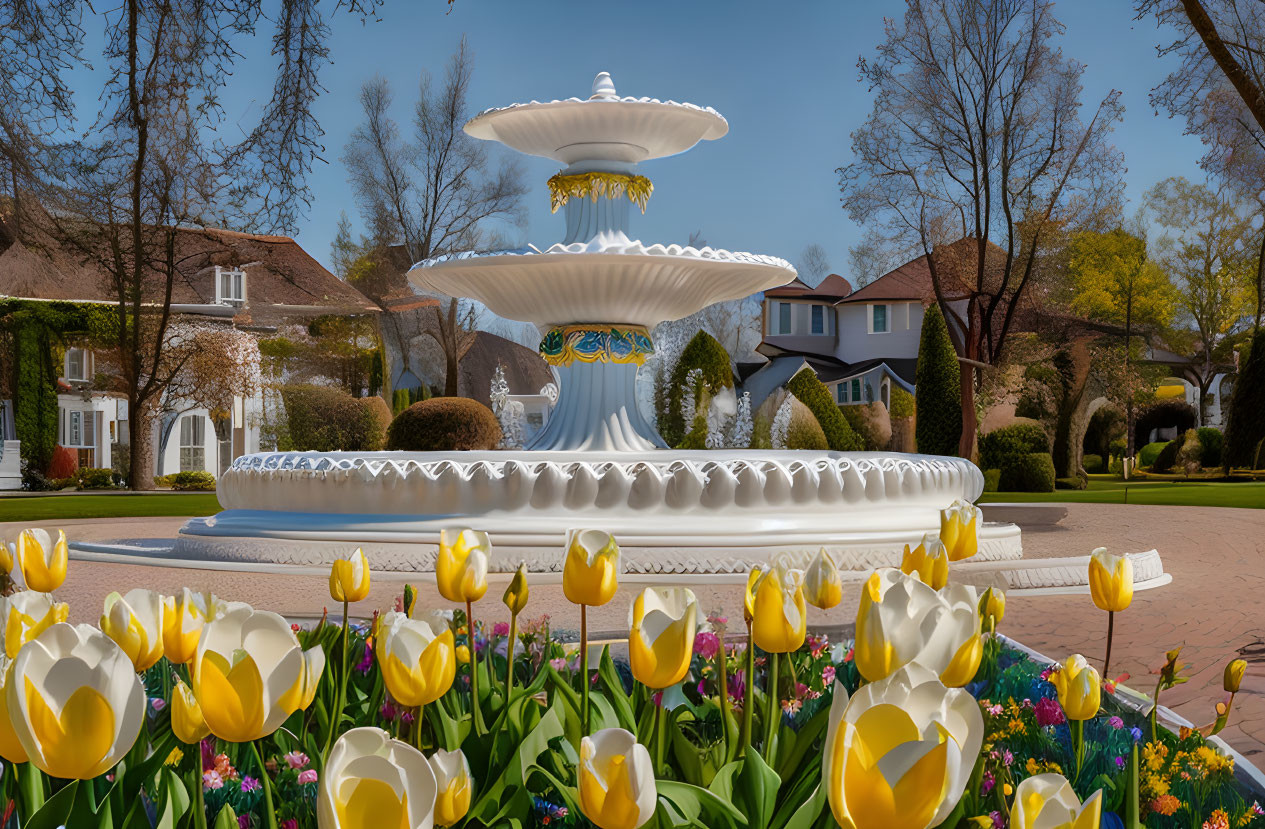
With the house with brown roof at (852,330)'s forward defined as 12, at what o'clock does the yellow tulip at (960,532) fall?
The yellow tulip is roughly at 12 o'clock from the house with brown roof.

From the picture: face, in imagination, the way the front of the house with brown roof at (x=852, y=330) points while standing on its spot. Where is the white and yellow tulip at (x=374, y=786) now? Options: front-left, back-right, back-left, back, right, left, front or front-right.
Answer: front

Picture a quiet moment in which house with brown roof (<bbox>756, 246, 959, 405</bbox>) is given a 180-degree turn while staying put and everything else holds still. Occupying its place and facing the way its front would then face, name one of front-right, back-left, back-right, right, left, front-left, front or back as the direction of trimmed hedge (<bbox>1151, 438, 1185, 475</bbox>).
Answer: back-right

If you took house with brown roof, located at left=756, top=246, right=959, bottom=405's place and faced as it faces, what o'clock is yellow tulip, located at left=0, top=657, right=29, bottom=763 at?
The yellow tulip is roughly at 12 o'clock from the house with brown roof.

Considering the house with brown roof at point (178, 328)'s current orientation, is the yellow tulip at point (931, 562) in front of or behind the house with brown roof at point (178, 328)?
in front

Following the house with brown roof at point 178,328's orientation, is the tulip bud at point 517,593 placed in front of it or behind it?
in front

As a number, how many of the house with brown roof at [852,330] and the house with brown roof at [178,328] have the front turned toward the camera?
2

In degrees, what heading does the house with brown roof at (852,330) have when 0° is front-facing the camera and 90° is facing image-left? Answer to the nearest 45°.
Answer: approximately 0°

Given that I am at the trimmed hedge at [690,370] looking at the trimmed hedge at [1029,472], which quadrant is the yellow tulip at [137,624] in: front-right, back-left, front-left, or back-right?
front-right

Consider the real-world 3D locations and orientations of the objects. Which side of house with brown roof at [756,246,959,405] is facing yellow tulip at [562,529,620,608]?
front

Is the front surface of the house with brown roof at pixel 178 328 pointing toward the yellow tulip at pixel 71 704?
yes

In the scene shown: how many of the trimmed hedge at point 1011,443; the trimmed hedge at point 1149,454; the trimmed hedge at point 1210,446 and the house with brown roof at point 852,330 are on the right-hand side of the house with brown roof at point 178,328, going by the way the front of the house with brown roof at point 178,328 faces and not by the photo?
0

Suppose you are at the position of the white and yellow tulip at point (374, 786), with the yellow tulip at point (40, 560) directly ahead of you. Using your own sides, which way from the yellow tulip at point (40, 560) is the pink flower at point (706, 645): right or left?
right

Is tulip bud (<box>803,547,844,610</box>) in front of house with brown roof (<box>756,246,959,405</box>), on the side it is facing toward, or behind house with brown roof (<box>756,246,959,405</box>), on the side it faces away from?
in front

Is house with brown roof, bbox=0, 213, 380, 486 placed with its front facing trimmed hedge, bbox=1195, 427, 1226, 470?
no

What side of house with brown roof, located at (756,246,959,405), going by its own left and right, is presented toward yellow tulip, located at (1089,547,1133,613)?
front

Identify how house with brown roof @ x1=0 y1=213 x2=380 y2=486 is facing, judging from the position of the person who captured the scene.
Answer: facing the viewer

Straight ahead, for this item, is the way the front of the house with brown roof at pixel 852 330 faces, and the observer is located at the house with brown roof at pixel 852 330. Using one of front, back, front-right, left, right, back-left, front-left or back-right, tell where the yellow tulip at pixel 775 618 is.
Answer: front

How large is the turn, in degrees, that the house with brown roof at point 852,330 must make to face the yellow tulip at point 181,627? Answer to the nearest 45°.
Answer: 0° — it already faces it
